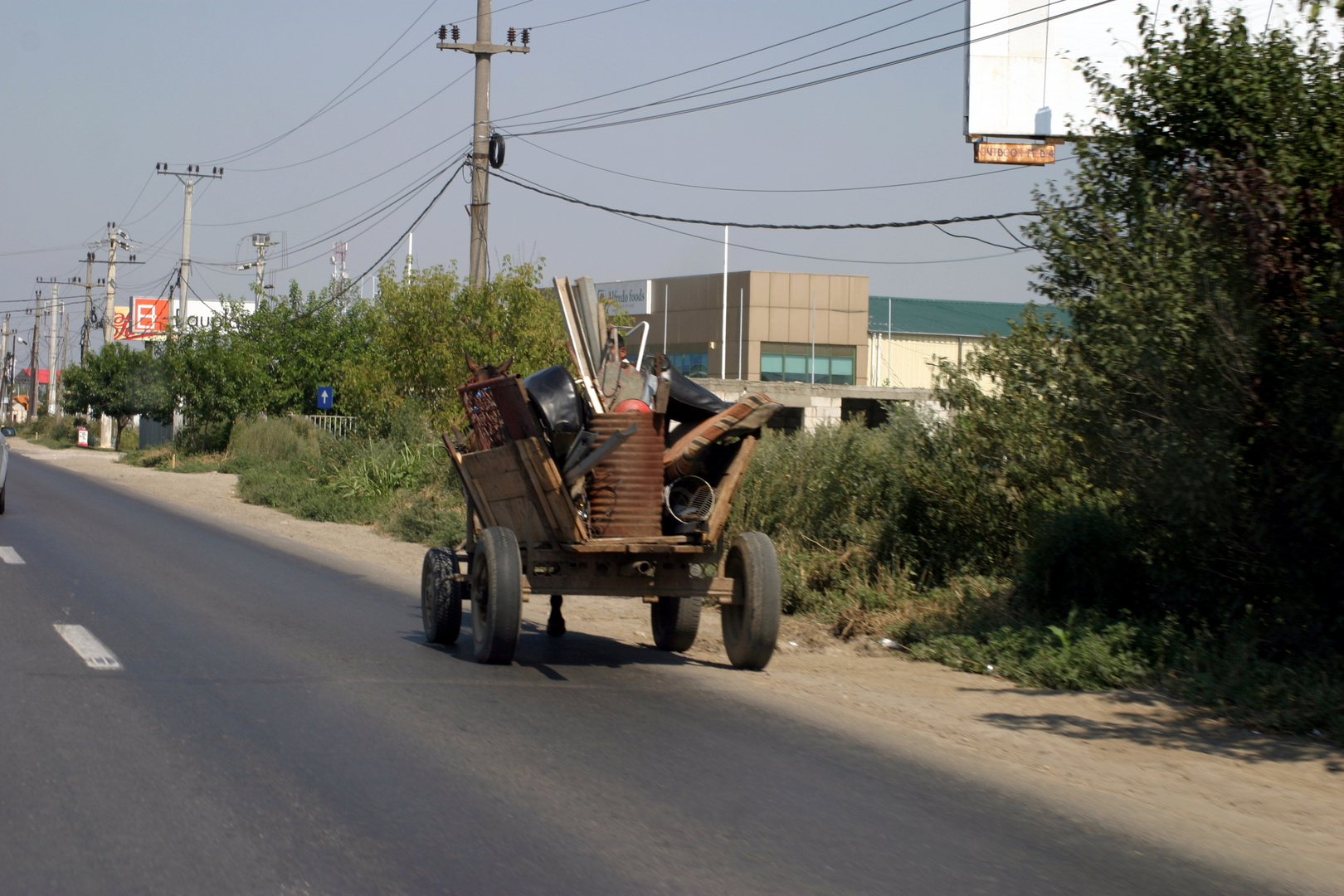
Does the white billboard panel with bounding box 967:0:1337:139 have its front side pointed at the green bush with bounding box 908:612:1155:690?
yes

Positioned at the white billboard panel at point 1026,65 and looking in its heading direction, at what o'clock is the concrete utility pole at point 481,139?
The concrete utility pole is roughly at 3 o'clock from the white billboard panel.

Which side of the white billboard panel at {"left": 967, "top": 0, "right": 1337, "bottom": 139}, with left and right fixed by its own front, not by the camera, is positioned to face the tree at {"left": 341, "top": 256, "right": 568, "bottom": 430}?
right

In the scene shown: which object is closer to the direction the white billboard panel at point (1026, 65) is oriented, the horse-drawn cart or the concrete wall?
the horse-drawn cart

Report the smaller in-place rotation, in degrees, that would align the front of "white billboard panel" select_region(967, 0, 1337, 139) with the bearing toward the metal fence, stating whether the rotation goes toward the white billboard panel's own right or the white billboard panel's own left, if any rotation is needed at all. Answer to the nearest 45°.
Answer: approximately 135° to the white billboard panel's own right

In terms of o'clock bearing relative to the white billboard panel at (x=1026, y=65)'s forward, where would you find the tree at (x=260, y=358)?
The tree is roughly at 4 o'clock from the white billboard panel.

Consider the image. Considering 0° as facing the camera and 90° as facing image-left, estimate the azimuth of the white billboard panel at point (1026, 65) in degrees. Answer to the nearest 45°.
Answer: approximately 0°

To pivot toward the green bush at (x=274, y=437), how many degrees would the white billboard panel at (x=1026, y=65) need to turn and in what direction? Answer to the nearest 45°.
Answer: approximately 135° to its right
